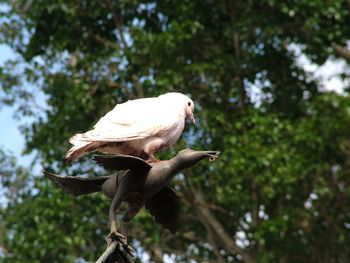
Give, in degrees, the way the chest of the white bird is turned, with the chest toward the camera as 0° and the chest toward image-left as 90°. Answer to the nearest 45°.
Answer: approximately 270°
